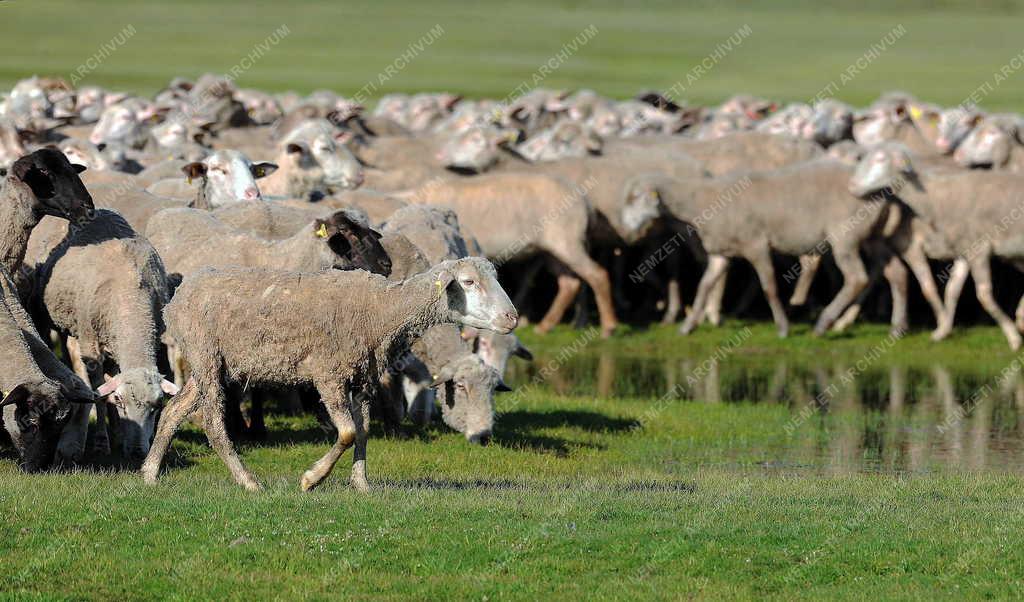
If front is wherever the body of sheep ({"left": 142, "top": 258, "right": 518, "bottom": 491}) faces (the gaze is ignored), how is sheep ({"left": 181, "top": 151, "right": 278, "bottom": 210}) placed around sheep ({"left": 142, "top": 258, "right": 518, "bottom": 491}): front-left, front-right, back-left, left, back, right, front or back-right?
left

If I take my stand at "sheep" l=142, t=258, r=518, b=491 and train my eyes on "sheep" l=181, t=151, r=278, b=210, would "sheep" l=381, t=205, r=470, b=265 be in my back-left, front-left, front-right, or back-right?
front-right

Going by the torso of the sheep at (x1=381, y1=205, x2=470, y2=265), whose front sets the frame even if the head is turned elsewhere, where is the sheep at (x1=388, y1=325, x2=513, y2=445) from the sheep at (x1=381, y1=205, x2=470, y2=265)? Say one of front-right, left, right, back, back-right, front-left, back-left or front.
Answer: right

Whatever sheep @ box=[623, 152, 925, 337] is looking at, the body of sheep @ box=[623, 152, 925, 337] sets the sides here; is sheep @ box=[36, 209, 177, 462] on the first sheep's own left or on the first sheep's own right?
on the first sheep's own left

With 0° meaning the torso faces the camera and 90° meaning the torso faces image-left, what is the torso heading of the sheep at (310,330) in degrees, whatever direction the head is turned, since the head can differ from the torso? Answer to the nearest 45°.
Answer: approximately 270°

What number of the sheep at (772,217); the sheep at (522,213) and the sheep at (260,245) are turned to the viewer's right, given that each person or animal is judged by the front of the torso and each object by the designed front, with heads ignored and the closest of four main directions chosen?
1

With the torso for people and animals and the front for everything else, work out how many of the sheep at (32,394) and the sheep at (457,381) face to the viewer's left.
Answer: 0

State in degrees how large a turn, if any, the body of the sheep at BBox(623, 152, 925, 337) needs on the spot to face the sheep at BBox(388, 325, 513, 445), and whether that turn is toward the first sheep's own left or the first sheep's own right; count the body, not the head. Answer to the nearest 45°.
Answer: approximately 90° to the first sheep's own left

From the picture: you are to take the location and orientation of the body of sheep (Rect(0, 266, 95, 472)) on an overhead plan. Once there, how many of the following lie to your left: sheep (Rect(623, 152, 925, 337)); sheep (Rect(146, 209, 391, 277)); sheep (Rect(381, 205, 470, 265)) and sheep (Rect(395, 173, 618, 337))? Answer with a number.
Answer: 4

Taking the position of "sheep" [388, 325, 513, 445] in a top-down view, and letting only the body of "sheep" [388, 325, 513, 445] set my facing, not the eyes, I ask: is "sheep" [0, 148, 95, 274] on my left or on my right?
on my right

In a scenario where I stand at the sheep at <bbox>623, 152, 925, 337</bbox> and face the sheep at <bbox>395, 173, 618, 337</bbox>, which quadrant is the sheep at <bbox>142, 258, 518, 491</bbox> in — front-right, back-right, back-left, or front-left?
front-left

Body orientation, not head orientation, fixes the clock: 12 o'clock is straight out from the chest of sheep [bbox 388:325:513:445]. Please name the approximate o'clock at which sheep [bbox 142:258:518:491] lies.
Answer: sheep [bbox 142:258:518:491] is roughly at 2 o'clock from sheep [bbox 388:325:513:445].

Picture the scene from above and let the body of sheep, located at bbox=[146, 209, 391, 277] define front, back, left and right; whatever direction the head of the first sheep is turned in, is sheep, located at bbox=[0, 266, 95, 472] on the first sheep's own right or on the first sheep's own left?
on the first sheep's own right

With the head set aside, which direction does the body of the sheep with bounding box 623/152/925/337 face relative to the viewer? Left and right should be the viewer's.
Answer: facing to the left of the viewer

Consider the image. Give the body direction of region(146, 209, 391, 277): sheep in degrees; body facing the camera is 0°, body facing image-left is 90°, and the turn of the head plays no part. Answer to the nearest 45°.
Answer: approximately 270°

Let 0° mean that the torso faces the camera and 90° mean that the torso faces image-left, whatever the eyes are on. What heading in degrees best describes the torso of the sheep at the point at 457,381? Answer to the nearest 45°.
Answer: approximately 315°
